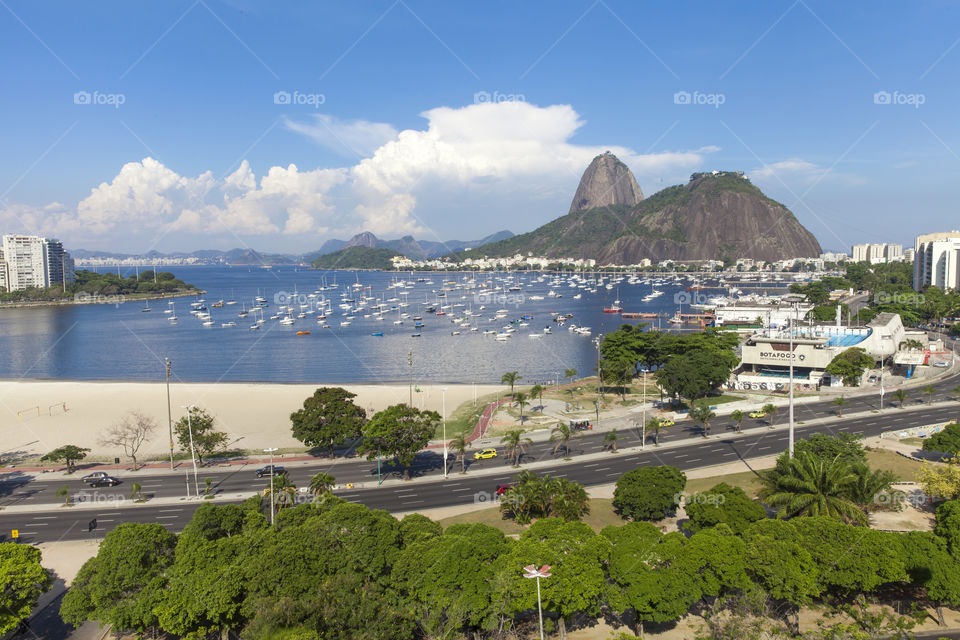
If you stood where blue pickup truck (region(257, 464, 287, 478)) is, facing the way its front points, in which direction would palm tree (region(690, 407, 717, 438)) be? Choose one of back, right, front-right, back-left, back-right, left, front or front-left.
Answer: back

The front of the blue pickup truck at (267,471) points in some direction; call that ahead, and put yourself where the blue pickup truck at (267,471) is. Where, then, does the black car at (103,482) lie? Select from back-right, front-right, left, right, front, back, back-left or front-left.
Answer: front

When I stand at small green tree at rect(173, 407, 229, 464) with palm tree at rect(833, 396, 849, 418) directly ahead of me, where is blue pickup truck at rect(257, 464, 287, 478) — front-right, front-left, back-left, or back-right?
front-right

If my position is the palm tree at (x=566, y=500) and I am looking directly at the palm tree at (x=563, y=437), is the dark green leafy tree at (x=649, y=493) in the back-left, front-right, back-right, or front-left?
front-right

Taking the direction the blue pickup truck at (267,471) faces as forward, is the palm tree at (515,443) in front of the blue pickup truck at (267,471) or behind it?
behind

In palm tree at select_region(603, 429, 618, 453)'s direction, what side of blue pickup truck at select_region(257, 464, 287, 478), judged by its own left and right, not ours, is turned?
back

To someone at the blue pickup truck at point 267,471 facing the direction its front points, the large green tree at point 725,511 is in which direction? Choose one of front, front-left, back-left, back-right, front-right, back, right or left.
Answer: back-left

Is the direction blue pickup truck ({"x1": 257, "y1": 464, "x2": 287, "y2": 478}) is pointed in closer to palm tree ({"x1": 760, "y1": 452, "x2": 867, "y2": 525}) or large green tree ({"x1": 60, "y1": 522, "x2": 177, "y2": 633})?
the large green tree

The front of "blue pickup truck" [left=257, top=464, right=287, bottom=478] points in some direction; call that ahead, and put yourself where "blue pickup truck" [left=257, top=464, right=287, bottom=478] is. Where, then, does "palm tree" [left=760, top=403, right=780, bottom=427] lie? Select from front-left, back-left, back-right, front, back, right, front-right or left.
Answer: back

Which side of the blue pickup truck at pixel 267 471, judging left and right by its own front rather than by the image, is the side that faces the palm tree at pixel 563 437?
back

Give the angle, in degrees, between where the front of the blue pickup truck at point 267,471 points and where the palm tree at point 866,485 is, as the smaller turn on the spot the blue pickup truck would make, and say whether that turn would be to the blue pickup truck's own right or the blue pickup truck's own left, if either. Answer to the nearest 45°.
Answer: approximately 135° to the blue pickup truck's own left

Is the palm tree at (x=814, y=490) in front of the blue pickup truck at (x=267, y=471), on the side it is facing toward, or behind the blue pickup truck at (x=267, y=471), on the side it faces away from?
behind

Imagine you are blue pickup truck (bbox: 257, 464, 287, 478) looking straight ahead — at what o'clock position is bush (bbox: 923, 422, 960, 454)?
The bush is roughly at 7 o'clock from the blue pickup truck.

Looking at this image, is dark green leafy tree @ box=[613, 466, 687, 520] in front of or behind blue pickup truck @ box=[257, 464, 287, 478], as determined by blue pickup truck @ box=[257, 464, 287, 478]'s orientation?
behind

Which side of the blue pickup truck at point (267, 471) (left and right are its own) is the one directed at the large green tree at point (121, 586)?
left

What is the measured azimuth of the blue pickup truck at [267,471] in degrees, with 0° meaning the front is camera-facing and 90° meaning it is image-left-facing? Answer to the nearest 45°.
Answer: approximately 90°
